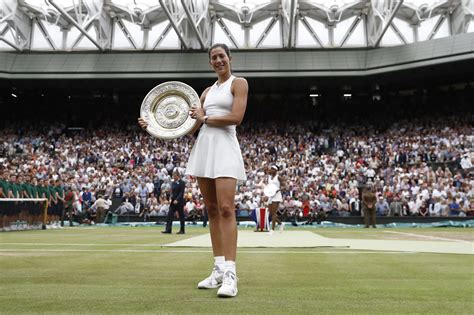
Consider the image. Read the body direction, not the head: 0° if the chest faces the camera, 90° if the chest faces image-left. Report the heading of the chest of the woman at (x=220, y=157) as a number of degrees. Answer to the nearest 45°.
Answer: approximately 45°
